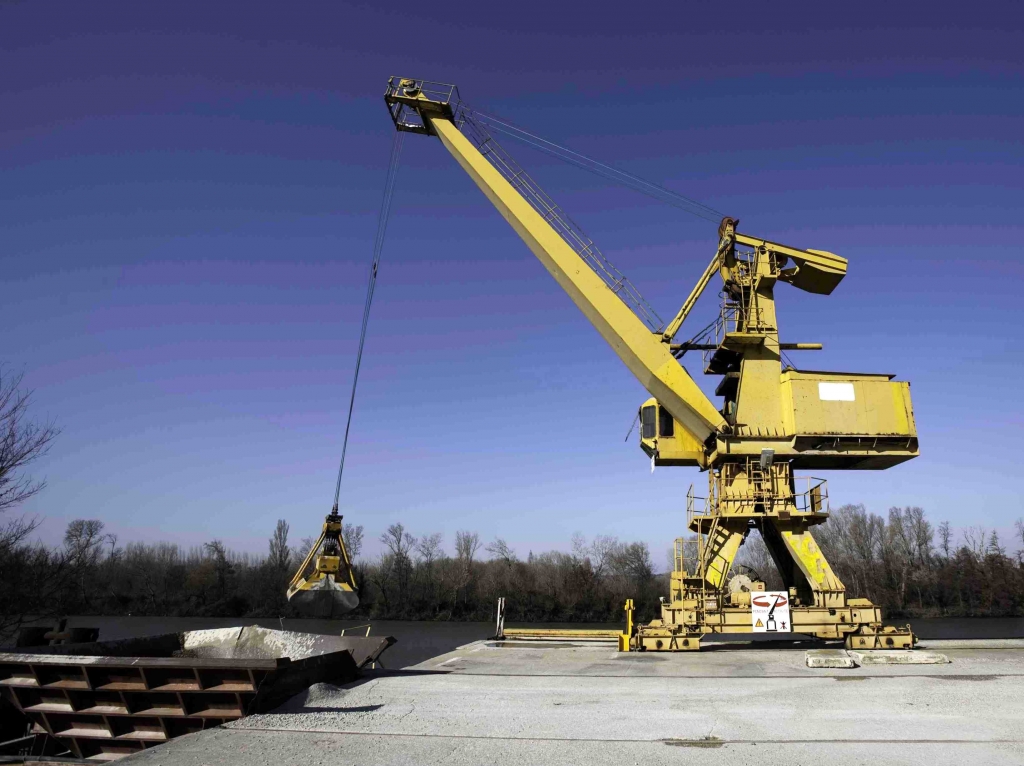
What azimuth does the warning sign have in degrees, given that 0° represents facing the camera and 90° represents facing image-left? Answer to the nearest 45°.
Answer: approximately 0°

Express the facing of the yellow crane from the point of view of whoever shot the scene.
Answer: facing to the left of the viewer

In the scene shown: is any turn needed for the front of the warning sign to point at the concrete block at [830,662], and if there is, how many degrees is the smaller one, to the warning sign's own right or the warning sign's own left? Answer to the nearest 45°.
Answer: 0° — it already faces it

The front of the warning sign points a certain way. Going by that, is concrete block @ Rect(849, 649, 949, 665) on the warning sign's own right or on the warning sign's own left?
on the warning sign's own left
